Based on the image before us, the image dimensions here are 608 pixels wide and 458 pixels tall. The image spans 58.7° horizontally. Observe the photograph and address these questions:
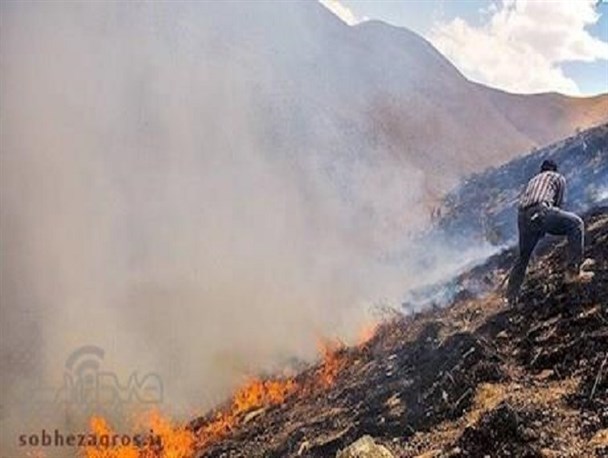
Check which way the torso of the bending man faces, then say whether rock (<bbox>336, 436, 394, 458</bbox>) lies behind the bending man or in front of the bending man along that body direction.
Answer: behind

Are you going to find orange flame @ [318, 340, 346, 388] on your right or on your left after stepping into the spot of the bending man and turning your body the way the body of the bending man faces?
on your left
